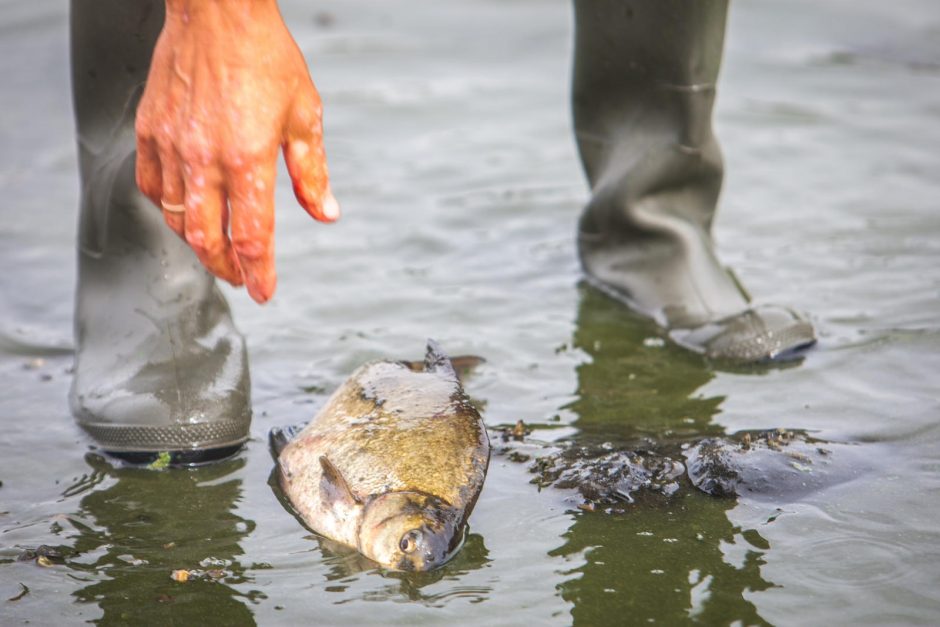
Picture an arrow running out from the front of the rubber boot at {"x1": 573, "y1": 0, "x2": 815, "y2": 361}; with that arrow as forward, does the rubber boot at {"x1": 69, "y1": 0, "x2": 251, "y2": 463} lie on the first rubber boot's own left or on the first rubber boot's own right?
on the first rubber boot's own right

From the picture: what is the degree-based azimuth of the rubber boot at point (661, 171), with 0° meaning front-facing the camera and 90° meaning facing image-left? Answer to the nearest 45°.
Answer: approximately 315°

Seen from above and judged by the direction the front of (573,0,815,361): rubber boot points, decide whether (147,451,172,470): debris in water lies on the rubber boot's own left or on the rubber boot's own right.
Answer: on the rubber boot's own right

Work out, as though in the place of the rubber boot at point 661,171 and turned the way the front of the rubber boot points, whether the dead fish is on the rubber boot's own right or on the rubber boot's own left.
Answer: on the rubber boot's own right

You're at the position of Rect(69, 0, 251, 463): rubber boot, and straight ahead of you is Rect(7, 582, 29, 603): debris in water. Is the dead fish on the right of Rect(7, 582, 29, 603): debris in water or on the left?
left

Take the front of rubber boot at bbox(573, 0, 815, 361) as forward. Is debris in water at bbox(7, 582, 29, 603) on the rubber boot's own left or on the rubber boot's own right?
on the rubber boot's own right
